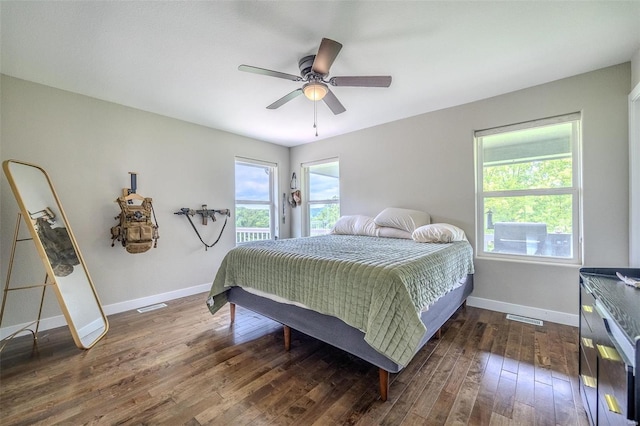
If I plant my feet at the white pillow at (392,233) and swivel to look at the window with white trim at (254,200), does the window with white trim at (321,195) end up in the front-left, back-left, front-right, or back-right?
front-right

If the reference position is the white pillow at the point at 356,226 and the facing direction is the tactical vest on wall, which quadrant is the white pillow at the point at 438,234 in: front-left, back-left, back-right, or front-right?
back-left

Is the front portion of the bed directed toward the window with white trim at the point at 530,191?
no

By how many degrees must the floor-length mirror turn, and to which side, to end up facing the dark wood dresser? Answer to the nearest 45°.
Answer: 0° — it already faces it

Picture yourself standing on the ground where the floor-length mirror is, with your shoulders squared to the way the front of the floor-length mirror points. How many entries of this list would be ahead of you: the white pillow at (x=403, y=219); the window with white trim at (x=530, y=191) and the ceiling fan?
3

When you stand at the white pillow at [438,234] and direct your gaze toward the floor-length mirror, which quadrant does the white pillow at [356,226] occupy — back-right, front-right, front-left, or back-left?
front-right

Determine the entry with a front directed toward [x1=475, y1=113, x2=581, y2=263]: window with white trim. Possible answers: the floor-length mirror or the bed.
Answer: the floor-length mirror

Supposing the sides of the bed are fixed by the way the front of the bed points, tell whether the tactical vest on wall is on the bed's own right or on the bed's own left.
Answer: on the bed's own right

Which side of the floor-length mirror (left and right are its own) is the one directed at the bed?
front

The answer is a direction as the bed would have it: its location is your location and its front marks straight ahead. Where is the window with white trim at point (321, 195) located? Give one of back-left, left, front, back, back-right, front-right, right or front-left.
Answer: back-right

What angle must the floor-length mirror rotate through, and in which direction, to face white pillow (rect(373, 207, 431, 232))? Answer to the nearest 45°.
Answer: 0° — it already faces it

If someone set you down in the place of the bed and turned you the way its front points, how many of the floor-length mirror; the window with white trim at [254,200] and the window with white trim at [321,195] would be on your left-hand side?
0

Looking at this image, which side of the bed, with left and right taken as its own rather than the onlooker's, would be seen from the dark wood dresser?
left

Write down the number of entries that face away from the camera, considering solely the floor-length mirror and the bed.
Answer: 0

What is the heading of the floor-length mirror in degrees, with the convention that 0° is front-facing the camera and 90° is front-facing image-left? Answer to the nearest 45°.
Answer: approximately 315°

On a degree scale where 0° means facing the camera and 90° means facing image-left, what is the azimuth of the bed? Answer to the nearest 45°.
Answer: approximately 45°

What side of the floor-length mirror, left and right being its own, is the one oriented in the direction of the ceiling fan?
front
